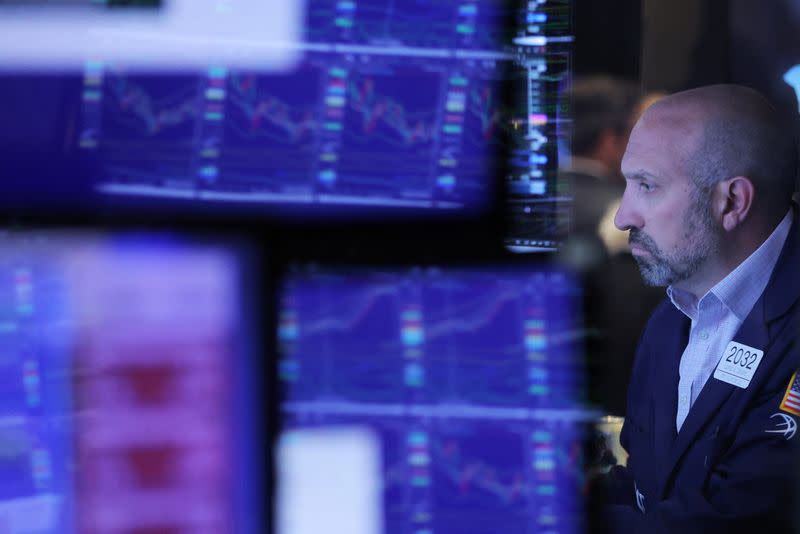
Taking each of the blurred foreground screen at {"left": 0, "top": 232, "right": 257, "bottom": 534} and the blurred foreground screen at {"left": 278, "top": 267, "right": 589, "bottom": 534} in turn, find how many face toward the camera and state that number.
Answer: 2

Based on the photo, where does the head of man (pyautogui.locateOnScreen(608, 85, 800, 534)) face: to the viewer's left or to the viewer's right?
to the viewer's left

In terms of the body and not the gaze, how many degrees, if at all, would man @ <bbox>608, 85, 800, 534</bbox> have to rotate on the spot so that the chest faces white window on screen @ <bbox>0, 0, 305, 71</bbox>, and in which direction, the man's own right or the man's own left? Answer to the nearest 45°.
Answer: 0° — they already face it

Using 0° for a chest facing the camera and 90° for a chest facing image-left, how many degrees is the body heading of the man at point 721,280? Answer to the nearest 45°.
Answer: approximately 45°

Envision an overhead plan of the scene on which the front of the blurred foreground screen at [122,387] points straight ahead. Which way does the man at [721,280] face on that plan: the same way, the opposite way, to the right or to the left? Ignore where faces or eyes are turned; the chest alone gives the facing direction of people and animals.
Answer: to the right

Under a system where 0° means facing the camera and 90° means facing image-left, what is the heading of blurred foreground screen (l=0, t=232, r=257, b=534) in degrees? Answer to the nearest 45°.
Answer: approximately 0°

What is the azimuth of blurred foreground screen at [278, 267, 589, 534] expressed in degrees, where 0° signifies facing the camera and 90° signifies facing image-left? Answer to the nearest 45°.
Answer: approximately 0°
